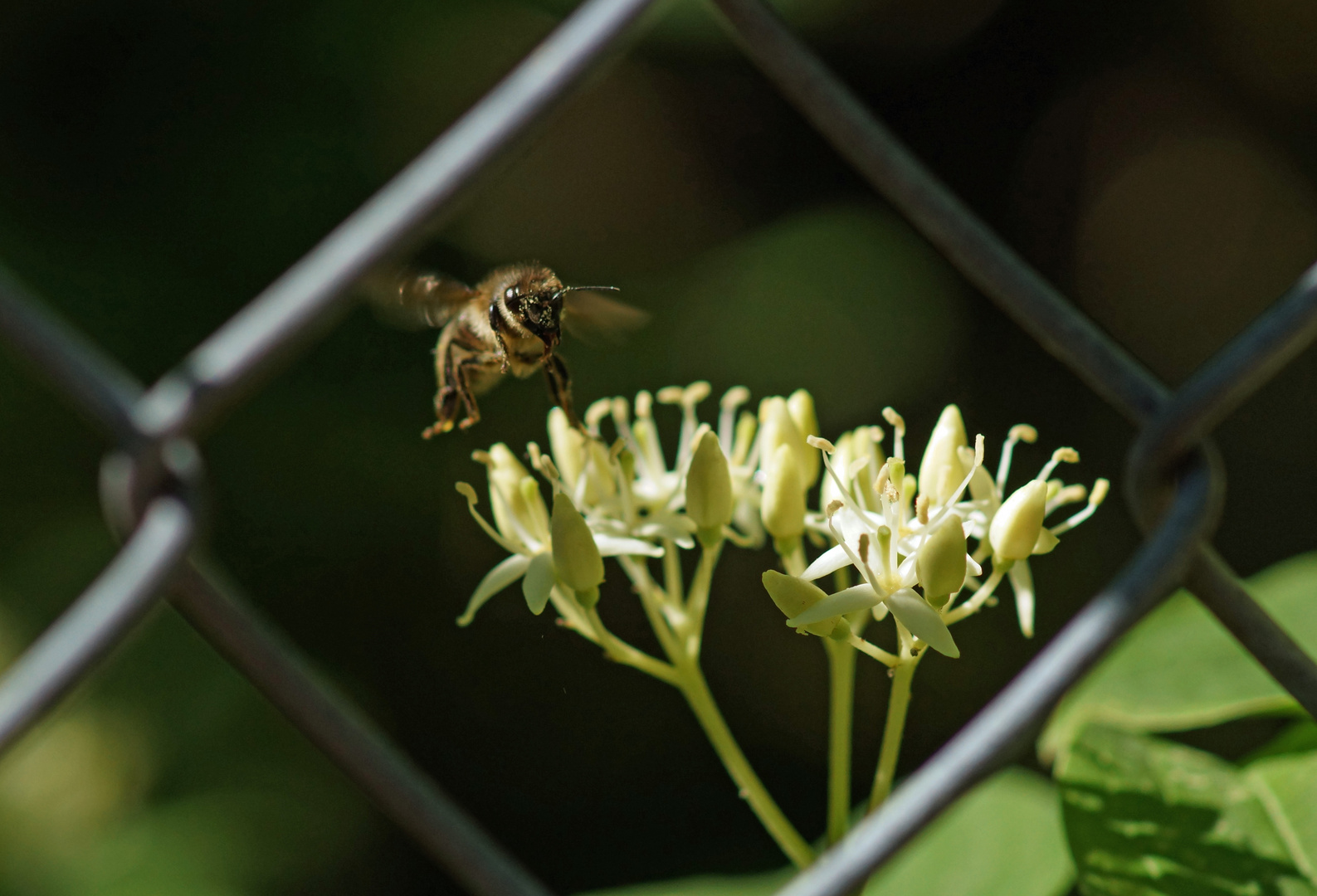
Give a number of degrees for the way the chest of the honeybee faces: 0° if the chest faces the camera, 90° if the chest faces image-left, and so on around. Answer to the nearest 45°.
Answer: approximately 315°
